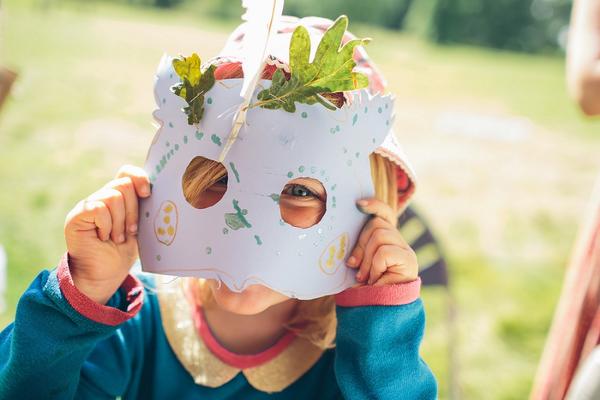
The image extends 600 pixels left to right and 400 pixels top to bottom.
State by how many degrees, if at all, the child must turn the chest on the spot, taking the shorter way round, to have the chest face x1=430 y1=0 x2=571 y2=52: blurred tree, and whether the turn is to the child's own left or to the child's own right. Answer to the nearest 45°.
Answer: approximately 135° to the child's own left

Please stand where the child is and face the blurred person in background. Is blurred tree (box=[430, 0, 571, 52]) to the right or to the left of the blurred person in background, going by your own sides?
left

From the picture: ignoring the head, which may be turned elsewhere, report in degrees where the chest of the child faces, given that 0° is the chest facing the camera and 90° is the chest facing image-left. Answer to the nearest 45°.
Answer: approximately 0°

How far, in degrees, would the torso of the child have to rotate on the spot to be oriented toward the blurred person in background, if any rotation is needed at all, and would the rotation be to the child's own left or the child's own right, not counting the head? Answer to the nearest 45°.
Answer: approximately 90° to the child's own left
